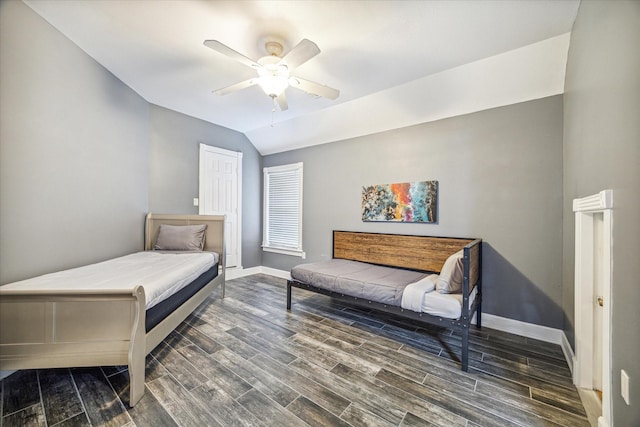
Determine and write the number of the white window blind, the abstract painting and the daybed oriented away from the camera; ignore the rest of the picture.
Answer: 0

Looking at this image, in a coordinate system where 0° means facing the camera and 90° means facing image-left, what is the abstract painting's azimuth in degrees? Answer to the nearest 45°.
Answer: approximately 45°

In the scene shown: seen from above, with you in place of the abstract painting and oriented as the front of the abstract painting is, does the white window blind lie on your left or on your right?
on your right

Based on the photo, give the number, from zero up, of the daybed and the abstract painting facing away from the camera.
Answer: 0

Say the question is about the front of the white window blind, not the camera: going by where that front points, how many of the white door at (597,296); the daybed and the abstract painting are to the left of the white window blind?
3

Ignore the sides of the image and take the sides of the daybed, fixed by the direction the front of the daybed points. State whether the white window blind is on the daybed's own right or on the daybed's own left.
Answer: on the daybed's own right

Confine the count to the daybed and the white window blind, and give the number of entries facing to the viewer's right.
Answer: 0

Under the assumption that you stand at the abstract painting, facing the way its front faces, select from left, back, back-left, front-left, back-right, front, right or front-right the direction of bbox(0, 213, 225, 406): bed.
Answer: front

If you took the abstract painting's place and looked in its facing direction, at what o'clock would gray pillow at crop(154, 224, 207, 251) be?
The gray pillow is roughly at 1 o'clock from the abstract painting.

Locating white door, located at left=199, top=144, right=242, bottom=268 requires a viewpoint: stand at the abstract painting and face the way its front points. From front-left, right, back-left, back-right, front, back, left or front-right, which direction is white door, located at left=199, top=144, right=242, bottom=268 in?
front-right

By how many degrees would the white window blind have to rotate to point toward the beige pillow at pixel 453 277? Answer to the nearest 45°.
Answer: approximately 90° to its left

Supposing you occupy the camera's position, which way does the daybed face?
facing the viewer and to the left of the viewer

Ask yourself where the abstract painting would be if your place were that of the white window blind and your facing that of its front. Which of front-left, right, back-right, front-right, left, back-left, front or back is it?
left

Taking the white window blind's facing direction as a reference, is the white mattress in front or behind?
in front
